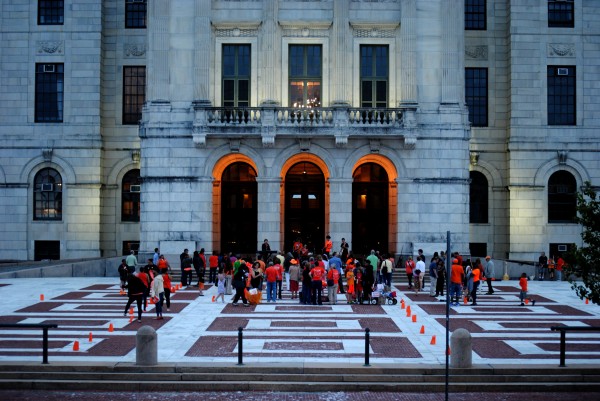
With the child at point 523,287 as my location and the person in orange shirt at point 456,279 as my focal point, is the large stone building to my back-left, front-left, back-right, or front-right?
front-right

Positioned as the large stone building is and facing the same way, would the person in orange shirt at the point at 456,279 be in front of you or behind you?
in front

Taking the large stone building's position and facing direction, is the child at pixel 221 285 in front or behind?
in front

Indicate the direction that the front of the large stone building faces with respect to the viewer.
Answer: facing the viewer

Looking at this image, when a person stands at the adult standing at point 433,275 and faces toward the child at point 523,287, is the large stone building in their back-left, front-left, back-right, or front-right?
back-left

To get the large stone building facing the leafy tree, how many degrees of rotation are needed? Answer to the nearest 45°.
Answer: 0° — it already faces it

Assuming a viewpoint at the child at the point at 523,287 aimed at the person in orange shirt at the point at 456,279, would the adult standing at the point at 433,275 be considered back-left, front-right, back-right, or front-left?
front-right

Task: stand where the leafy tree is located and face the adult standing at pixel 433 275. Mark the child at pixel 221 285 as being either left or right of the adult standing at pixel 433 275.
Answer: left

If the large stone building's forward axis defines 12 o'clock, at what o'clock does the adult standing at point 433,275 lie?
The adult standing is roughly at 11 o'clock from the large stone building.

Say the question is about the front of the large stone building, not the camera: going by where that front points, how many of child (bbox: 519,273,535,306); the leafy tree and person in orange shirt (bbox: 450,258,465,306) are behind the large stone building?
0

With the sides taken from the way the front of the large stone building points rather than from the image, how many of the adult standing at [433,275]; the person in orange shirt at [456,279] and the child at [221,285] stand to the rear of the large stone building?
0

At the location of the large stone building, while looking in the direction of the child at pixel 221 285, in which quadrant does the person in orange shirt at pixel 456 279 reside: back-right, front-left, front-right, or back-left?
front-left

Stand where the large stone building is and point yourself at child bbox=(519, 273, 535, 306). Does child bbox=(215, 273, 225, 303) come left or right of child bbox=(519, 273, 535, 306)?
right

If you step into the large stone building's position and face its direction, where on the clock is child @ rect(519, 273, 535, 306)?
The child is roughly at 11 o'clock from the large stone building.

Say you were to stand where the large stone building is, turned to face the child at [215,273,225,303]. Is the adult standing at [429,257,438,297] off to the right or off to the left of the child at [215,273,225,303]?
left
